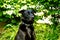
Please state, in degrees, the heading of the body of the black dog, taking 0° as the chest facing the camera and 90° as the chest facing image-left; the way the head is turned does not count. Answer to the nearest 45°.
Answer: approximately 315°
